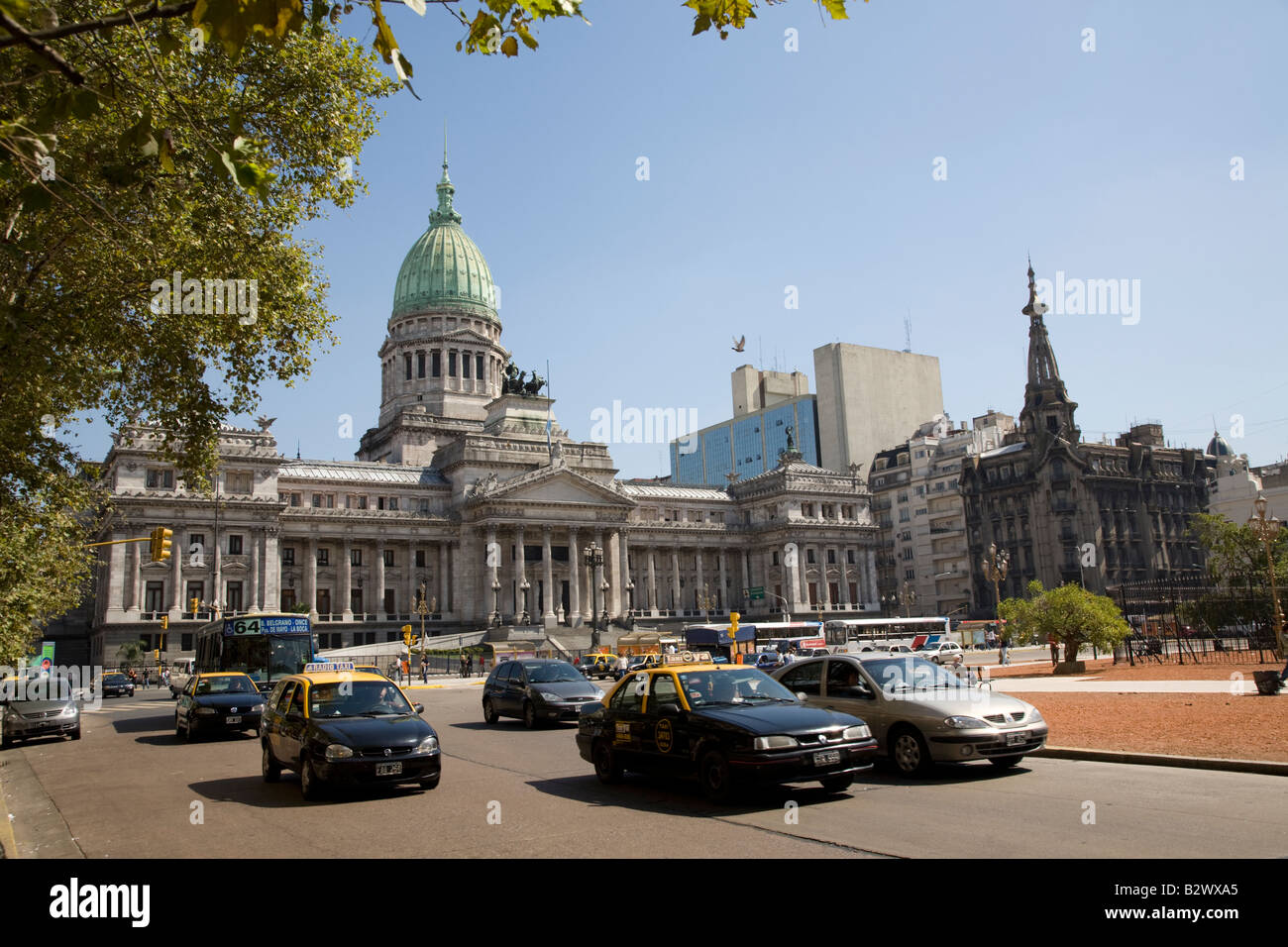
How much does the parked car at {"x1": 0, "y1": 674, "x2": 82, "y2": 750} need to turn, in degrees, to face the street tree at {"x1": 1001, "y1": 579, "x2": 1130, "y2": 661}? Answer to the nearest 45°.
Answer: approximately 90° to its left

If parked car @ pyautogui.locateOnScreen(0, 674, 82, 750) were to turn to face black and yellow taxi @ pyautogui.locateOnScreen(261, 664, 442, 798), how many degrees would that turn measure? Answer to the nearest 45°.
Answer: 0° — it already faces it

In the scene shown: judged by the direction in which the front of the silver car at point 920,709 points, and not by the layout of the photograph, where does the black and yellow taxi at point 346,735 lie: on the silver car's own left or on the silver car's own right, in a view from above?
on the silver car's own right

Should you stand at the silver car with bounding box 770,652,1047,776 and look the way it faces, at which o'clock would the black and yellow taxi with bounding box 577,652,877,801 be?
The black and yellow taxi is roughly at 3 o'clock from the silver car.

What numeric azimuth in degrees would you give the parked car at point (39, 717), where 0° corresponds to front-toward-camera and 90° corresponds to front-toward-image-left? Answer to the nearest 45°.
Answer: approximately 0°
